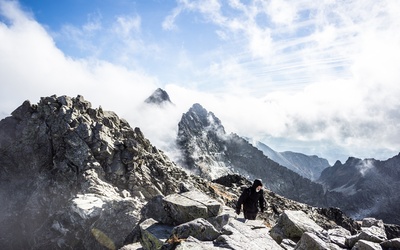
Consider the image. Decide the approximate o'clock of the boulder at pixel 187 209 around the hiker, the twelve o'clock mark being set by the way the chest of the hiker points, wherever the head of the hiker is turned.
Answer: The boulder is roughly at 3 o'clock from the hiker.

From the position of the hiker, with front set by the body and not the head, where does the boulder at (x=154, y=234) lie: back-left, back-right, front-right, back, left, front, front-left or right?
right

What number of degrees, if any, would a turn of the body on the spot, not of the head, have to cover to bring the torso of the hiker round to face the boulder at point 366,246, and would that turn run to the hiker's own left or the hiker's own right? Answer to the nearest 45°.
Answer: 0° — they already face it

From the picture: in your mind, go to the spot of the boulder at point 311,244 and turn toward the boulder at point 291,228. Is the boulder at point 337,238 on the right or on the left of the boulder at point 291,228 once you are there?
right

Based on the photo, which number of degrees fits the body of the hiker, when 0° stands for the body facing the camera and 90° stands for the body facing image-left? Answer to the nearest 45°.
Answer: approximately 315°

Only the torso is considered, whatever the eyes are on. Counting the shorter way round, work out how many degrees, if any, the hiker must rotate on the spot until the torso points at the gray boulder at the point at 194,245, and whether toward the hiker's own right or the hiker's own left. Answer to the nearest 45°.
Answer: approximately 45° to the hiker's own right

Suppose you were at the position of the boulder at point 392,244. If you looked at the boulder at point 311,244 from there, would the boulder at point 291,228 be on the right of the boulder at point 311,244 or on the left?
right

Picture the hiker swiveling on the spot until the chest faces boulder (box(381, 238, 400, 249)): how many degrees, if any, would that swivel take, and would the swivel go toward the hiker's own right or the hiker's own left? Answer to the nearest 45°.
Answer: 0° — they already face it

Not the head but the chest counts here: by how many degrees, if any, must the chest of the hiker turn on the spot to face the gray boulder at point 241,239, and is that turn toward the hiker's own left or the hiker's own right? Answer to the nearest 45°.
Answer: approximately 45° to the hiker's own right
